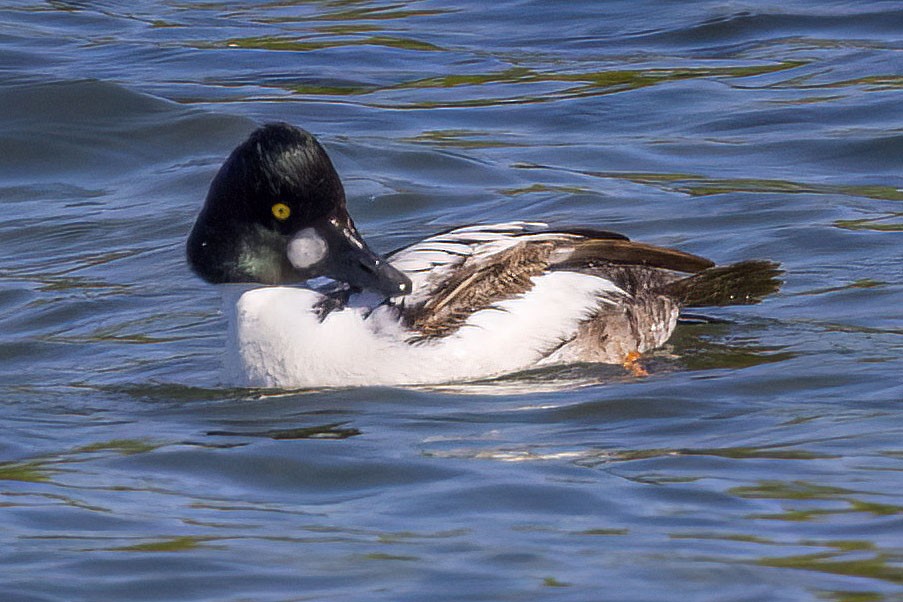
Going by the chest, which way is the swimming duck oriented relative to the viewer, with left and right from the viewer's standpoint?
facing to the left of the viewer
